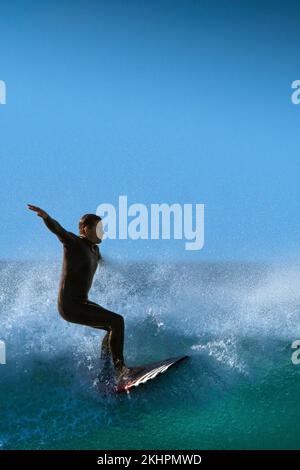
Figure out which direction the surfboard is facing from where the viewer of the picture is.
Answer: facing to the right of the viewer

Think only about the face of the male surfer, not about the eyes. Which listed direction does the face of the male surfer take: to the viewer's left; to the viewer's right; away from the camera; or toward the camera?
to the viewer's right

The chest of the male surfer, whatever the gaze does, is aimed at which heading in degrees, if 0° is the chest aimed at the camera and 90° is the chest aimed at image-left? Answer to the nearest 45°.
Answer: approximately 270°
